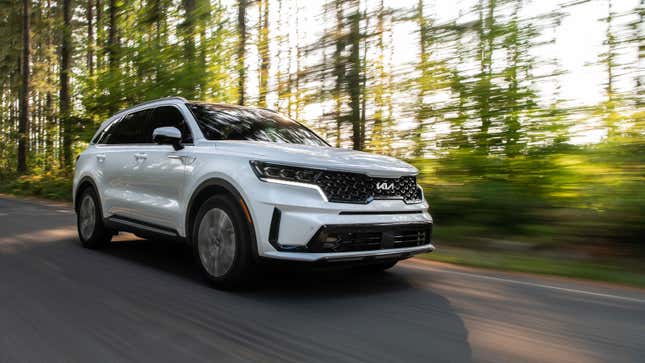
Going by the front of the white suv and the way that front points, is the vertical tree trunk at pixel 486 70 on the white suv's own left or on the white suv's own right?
on the white suv's own left

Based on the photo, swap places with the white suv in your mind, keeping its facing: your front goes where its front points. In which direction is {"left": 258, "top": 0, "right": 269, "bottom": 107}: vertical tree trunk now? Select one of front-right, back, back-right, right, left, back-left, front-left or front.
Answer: back-left

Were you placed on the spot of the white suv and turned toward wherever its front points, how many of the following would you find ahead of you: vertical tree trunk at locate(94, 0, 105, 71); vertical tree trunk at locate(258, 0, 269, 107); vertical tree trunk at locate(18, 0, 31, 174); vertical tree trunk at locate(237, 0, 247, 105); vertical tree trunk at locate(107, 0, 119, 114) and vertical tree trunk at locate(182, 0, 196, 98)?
0

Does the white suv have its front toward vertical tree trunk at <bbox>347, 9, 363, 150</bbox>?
no

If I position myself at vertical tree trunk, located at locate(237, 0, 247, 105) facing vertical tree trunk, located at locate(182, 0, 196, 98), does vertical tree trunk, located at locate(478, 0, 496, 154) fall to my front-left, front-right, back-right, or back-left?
back-left

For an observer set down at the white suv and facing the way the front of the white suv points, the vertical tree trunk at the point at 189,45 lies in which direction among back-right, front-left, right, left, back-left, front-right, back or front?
back-left

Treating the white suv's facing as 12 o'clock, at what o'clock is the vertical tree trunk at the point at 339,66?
The vertical tree trunk is roughly at 8 o'clock from the white suv.

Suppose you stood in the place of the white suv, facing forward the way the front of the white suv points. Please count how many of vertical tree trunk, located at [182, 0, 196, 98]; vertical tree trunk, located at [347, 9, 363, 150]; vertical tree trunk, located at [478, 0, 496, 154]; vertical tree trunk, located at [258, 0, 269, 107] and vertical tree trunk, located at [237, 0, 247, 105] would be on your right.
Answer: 0

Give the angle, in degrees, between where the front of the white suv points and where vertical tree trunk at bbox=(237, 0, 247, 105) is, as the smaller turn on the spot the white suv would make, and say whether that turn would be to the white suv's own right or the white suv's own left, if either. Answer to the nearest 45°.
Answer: approximately 135° to the white suv's own left

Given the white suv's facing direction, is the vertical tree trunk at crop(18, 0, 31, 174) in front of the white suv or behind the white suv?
behind

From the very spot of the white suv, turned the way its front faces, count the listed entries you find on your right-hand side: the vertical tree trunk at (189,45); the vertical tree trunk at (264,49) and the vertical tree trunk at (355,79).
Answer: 0

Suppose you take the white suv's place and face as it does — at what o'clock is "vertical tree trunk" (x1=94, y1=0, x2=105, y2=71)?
The vertical tree trunk is roughly at 7 o'clock from the white suv.

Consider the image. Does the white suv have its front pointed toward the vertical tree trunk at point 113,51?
no

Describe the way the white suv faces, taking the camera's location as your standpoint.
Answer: facing the viewer and to the right of the viewer
